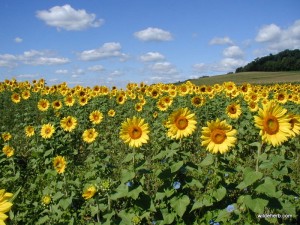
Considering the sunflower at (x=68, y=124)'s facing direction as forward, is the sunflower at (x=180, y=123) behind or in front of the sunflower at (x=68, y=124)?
in front

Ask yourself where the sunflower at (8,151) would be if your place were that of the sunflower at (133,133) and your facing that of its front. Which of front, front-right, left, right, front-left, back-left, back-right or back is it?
back-right

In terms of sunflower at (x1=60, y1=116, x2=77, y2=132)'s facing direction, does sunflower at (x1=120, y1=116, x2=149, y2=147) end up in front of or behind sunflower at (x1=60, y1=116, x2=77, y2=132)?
in front

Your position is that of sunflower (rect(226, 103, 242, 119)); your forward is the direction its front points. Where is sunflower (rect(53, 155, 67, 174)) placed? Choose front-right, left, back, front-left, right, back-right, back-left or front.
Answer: front-right

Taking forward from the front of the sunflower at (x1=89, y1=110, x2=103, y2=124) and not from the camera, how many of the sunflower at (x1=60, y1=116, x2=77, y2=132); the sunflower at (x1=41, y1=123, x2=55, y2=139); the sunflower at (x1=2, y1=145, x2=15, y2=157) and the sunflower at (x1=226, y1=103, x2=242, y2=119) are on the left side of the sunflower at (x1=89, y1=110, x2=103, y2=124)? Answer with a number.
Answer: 1

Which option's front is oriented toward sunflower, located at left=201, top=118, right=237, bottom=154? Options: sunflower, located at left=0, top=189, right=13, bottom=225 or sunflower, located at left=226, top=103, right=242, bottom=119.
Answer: sunflower, located at left=226, top=103, right=242, bottom=119

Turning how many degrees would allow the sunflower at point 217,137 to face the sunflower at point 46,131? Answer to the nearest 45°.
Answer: approximately 135° to its right

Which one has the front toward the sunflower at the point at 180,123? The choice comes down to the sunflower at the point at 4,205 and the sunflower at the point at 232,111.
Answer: the sunflower at the point at 232,111
